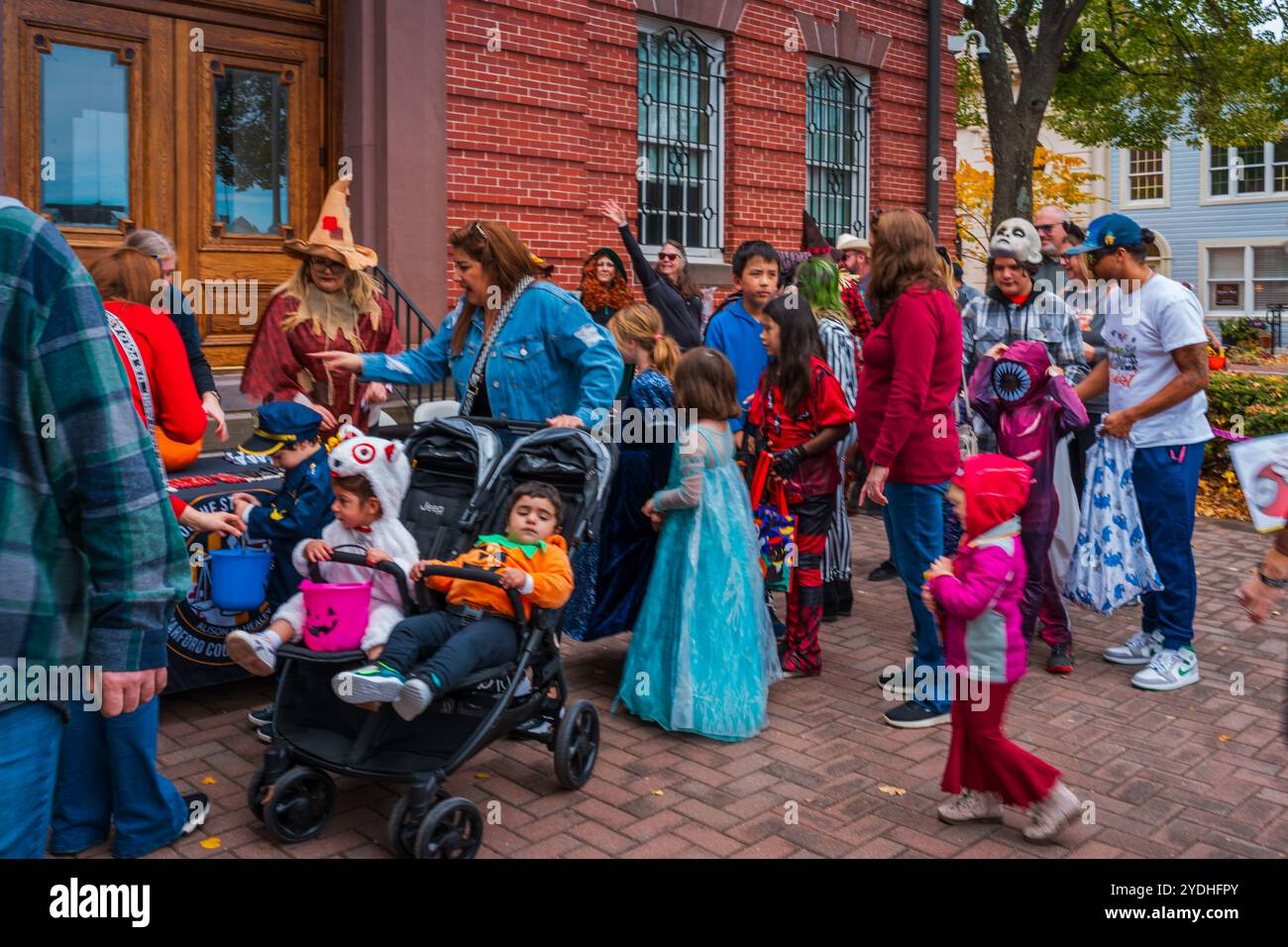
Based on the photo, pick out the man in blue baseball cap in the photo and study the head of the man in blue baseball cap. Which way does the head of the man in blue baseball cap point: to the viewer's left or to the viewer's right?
to the viewer's left

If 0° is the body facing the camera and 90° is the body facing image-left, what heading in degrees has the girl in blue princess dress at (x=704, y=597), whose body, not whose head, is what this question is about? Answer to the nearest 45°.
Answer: approximately 135°

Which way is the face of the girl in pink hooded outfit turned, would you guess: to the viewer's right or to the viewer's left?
to the viewer's left

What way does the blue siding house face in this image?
toward the camera

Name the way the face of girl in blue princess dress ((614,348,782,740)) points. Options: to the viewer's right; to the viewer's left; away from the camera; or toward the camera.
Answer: away from the camera

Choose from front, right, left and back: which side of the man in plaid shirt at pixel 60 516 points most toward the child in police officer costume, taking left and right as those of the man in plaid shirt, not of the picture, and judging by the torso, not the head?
front

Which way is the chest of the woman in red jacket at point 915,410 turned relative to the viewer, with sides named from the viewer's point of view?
facing to the left of the viewer

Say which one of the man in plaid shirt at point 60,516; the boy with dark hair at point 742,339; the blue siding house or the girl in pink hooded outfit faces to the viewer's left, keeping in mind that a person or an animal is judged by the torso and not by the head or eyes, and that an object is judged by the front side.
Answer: the girl in pink hooded outfit
